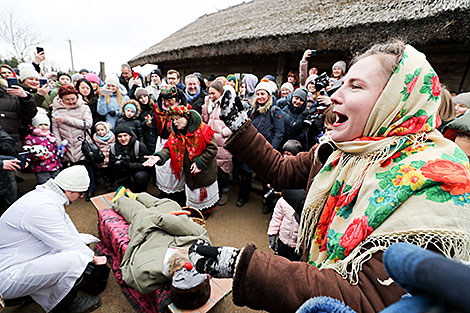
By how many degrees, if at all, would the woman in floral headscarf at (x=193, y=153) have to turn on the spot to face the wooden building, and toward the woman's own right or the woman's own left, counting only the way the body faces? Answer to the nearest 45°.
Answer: approximately 135° to the woman's own left

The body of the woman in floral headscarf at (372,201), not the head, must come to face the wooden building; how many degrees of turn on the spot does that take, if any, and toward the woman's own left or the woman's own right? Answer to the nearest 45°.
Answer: approximately 90° to the woman's own right

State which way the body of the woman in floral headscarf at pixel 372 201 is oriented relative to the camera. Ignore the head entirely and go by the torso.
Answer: to the viewer's left
